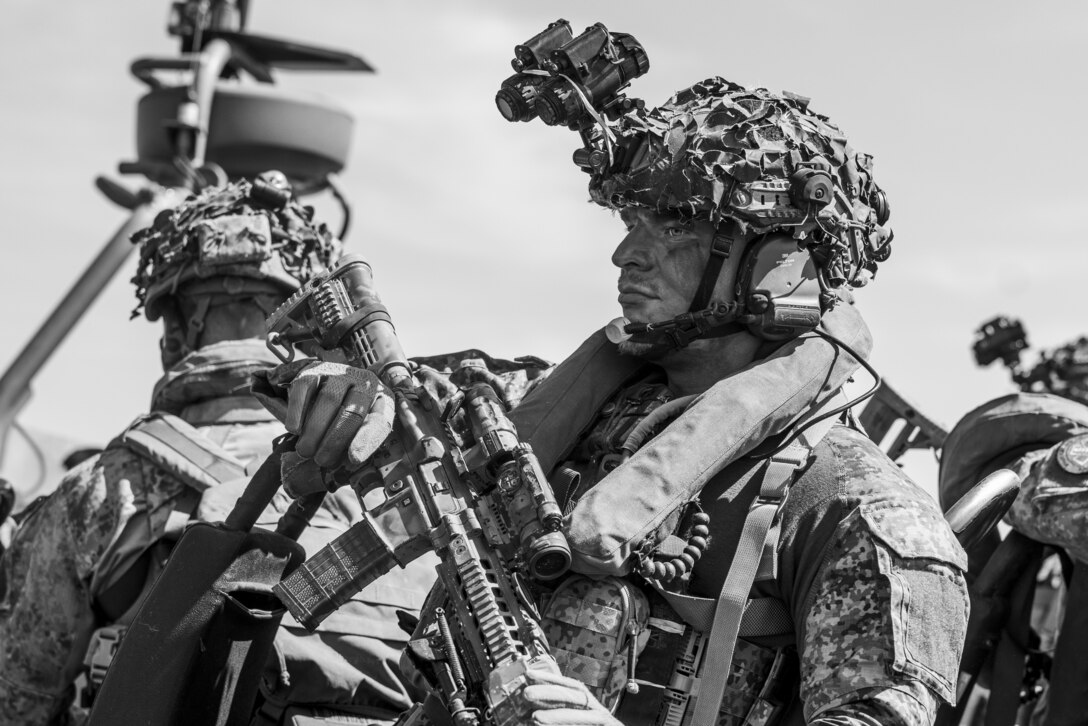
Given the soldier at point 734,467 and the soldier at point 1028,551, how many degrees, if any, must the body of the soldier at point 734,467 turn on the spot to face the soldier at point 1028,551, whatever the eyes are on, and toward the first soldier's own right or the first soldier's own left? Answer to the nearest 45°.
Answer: approximately 180°

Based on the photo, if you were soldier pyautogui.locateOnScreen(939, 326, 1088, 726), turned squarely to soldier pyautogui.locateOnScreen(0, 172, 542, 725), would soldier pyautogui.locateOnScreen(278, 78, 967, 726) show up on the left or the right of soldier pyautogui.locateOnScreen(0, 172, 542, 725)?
left

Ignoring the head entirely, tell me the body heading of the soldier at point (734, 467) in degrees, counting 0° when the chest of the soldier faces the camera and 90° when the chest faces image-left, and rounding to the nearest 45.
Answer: approximately 45°

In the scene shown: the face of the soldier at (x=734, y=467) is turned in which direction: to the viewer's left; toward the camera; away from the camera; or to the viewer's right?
to the viewer's left

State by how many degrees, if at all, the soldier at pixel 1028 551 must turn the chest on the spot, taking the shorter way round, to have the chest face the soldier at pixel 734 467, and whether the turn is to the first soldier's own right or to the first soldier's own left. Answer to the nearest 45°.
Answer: approximately 90° to the first soldier's own left

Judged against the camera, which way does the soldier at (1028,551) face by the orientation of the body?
to the viewer's left

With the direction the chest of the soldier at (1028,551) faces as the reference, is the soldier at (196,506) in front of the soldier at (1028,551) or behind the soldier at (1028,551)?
in front

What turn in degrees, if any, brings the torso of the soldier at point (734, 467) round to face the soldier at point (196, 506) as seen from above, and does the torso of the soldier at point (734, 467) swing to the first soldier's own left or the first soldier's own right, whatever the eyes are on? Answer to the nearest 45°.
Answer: approximately 90° to the first soldier's own right

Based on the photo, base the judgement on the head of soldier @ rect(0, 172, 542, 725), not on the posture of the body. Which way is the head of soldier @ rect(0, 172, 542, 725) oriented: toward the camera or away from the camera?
away from the camera

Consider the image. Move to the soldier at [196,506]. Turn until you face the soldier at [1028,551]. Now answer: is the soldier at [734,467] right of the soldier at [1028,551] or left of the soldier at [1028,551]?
right
